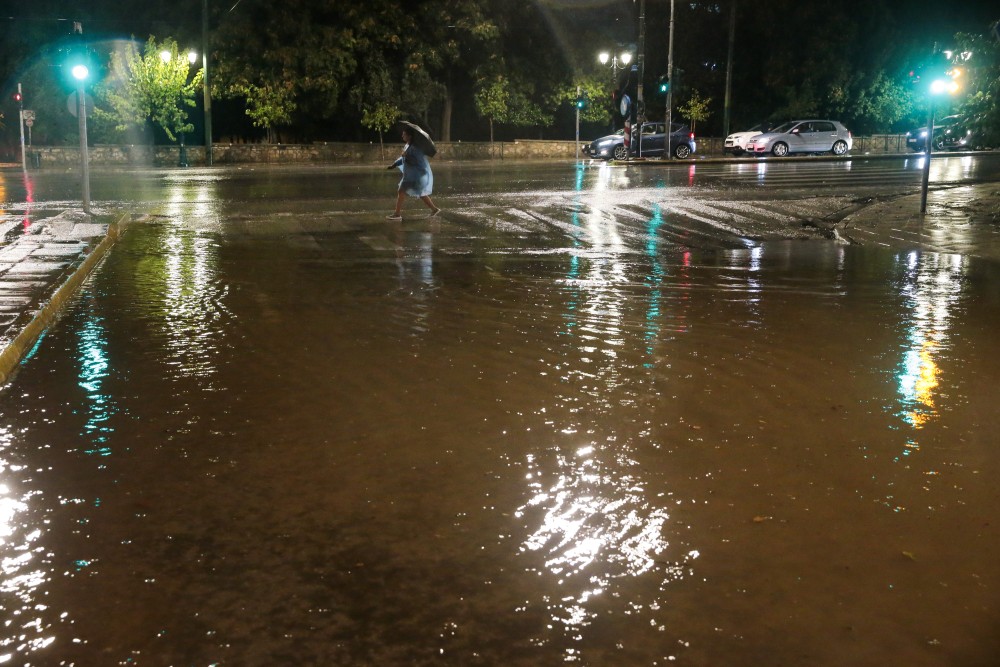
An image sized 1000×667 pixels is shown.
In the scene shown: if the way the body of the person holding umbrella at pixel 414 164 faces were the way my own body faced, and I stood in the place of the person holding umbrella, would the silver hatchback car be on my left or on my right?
on my right

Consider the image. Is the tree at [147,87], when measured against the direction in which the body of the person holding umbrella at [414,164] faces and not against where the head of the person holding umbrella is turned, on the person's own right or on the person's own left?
on the person's own right

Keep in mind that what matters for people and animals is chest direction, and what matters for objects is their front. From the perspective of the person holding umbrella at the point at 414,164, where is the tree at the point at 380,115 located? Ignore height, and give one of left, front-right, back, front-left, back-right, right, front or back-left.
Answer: right

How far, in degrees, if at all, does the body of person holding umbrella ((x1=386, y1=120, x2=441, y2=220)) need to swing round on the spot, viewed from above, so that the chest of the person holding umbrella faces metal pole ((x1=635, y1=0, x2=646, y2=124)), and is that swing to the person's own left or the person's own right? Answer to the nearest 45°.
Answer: approximately 90° to the person's own right

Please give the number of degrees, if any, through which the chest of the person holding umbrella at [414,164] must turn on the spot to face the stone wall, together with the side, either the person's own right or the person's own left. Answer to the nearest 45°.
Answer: approximately 90° to the person's own right

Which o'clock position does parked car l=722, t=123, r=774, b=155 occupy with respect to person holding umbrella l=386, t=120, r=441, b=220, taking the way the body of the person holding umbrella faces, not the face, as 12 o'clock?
The parked car is roughly at 4 o'clock from the person holding umbrella.

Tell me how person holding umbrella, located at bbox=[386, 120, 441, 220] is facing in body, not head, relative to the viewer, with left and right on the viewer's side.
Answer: facing to the left of the viewer
